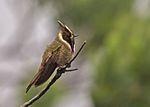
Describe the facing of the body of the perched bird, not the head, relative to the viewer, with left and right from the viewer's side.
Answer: facing to the right of the viewer
